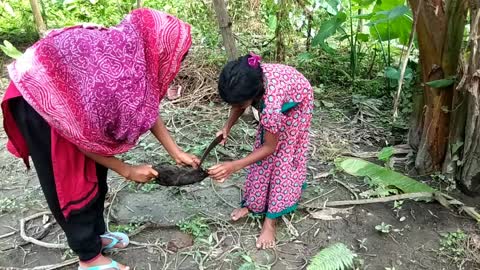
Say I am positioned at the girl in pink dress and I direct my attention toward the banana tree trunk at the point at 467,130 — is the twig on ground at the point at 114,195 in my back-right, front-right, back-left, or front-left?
back-left

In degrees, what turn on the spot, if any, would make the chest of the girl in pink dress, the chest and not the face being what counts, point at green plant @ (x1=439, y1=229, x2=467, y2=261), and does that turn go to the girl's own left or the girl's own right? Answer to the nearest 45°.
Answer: approximately 135° to the girl's own left

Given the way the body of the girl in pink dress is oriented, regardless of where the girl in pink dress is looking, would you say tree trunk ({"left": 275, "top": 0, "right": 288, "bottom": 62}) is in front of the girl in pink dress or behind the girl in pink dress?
behind

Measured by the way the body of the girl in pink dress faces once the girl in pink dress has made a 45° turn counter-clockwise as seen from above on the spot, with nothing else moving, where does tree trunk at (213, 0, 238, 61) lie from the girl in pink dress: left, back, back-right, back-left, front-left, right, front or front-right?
back

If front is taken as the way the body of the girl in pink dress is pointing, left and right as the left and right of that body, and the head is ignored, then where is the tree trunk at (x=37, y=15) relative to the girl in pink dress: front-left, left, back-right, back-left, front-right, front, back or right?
right

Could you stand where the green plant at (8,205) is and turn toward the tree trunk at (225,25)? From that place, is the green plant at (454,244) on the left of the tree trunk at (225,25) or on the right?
right

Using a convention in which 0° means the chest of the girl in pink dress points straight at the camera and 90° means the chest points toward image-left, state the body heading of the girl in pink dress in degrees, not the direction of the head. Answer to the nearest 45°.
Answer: approximately 45°

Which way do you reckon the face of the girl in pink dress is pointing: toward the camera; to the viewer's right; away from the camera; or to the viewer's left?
to the viewer's left

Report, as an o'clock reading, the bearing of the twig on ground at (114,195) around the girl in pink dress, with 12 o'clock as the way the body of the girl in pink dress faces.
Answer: The twig on ground is roughly at 2 o'clock from the girl in pink dress.

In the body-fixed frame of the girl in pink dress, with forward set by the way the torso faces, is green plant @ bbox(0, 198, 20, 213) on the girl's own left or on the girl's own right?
on the girl's own right

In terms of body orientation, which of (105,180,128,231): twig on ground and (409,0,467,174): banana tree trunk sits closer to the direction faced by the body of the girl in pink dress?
the twig on ground
